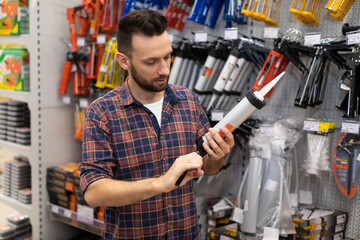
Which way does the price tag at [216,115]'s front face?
toward the camera

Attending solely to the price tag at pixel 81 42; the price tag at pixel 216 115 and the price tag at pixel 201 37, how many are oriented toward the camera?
3

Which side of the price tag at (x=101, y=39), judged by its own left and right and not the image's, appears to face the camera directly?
front

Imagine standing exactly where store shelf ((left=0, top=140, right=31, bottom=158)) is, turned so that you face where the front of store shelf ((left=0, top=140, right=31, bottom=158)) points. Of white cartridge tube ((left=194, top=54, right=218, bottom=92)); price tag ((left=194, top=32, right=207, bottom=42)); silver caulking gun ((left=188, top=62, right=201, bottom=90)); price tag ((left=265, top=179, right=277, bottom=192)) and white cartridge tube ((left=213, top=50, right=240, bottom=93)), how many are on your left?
5

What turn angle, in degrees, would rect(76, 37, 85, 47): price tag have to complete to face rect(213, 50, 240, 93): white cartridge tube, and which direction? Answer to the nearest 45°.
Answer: approximately 45° to its left

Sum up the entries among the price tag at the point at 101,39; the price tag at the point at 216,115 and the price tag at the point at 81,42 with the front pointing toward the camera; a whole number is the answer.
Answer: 3

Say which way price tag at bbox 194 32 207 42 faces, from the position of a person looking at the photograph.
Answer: facing the viewer

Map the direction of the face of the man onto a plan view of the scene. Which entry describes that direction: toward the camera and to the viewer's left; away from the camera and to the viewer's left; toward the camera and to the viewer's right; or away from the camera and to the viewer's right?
toward the camera and to the viewer's right

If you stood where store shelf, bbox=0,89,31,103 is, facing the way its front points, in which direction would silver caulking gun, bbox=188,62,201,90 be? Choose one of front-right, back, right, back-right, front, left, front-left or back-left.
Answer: left

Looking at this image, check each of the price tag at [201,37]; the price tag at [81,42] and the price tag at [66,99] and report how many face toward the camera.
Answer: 3

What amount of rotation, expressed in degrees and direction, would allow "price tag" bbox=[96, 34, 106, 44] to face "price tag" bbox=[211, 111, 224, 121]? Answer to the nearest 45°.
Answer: approximately 45° to its left
